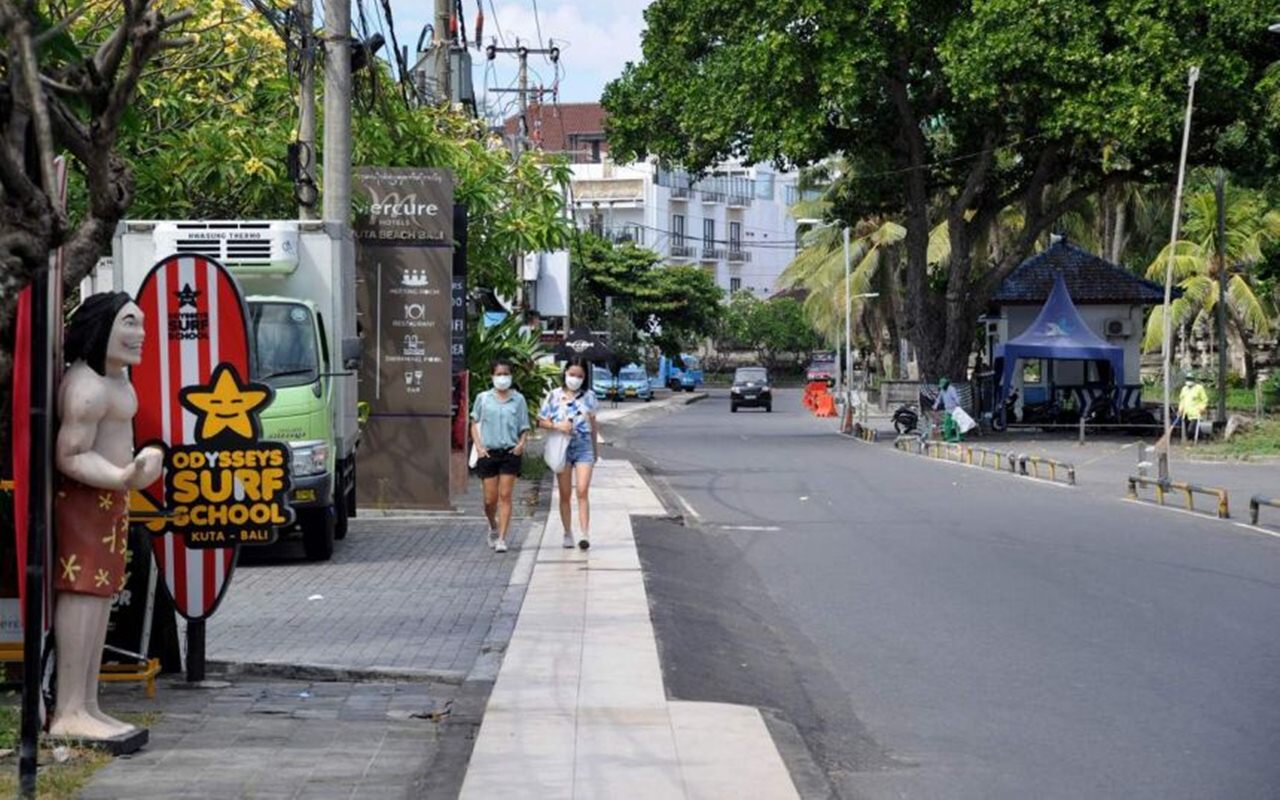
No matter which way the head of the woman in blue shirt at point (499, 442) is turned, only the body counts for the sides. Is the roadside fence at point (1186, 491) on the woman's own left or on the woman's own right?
on the woman's own left

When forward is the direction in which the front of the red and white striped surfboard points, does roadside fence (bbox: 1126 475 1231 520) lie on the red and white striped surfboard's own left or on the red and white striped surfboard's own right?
on the red and white striped surfboard's own left

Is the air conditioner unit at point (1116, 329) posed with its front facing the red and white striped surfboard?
yes

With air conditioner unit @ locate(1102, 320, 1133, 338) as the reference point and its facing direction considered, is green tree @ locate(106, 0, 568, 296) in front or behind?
in front

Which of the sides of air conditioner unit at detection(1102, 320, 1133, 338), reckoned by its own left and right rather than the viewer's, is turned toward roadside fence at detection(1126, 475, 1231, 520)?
front

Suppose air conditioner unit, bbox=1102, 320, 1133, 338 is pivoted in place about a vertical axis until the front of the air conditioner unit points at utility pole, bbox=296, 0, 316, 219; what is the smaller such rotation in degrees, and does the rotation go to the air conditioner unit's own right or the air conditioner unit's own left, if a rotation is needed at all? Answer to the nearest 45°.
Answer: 0° — it already faces it

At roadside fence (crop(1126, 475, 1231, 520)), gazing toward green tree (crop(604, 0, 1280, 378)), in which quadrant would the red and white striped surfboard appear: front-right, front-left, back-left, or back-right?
back-left

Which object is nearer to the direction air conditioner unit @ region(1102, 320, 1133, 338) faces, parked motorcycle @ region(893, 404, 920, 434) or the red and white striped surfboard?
the red and white striped surfboard

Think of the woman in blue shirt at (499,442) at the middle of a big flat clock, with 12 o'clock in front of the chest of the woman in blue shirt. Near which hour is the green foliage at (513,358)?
The green foliage is roughly at 6 o'clock from the woman in blue shirt.

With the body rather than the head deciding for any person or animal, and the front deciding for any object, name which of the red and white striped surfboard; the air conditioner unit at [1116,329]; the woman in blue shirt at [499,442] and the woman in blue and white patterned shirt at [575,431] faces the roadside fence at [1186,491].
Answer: the air conditioner unit

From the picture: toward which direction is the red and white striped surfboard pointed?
toward the camera
